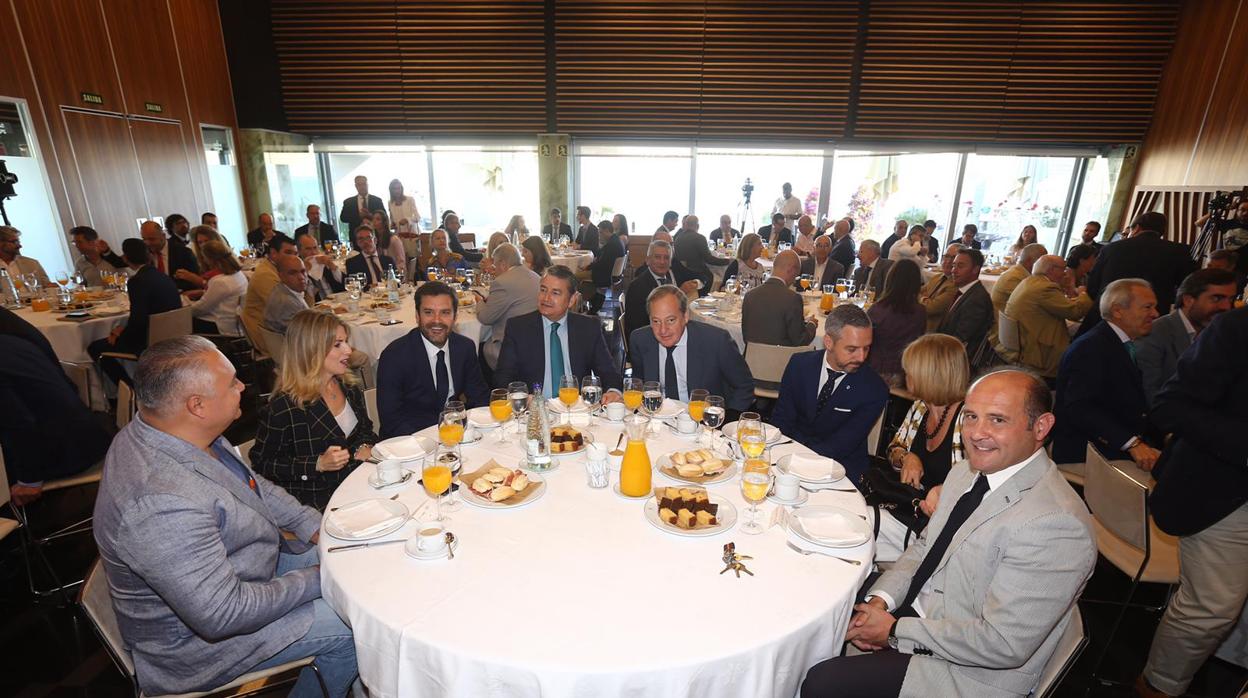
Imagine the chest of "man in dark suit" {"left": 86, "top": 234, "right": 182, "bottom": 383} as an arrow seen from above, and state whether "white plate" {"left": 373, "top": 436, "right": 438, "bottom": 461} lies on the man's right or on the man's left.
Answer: on the man's left

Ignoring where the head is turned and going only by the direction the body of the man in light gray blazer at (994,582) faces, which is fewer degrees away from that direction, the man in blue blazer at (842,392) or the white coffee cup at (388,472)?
the white coffee cup

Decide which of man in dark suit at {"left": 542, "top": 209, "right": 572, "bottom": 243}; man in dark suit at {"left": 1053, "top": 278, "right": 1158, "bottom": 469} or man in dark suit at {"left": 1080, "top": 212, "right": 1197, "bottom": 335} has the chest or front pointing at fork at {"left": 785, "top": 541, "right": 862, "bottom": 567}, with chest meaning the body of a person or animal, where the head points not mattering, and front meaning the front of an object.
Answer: man in dark suit at {"left": 542, "top": 209, "right": 572, "bottom": 243}

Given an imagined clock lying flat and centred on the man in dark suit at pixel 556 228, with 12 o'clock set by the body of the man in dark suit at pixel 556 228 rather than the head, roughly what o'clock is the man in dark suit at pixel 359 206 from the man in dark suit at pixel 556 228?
the man in dark suit at pixel 359 206 is roughly at 3 o'clock from the man in dark suit at pixel 556 228.

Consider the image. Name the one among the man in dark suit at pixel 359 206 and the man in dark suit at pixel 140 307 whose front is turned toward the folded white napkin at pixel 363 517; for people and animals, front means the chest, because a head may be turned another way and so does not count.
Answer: the man in dark suit at pixel 359 206

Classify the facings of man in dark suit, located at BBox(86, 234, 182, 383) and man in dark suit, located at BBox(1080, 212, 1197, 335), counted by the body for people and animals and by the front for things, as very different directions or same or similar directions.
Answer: very different directions

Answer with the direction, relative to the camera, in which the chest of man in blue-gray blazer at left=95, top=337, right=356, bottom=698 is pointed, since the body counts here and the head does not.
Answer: to the viewer's right

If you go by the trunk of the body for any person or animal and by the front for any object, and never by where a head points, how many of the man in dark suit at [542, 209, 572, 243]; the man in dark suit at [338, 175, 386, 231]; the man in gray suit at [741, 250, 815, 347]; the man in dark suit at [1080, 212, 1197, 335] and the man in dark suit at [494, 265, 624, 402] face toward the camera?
3

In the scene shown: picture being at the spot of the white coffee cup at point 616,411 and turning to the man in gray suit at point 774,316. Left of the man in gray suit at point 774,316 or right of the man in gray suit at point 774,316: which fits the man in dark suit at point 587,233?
left
